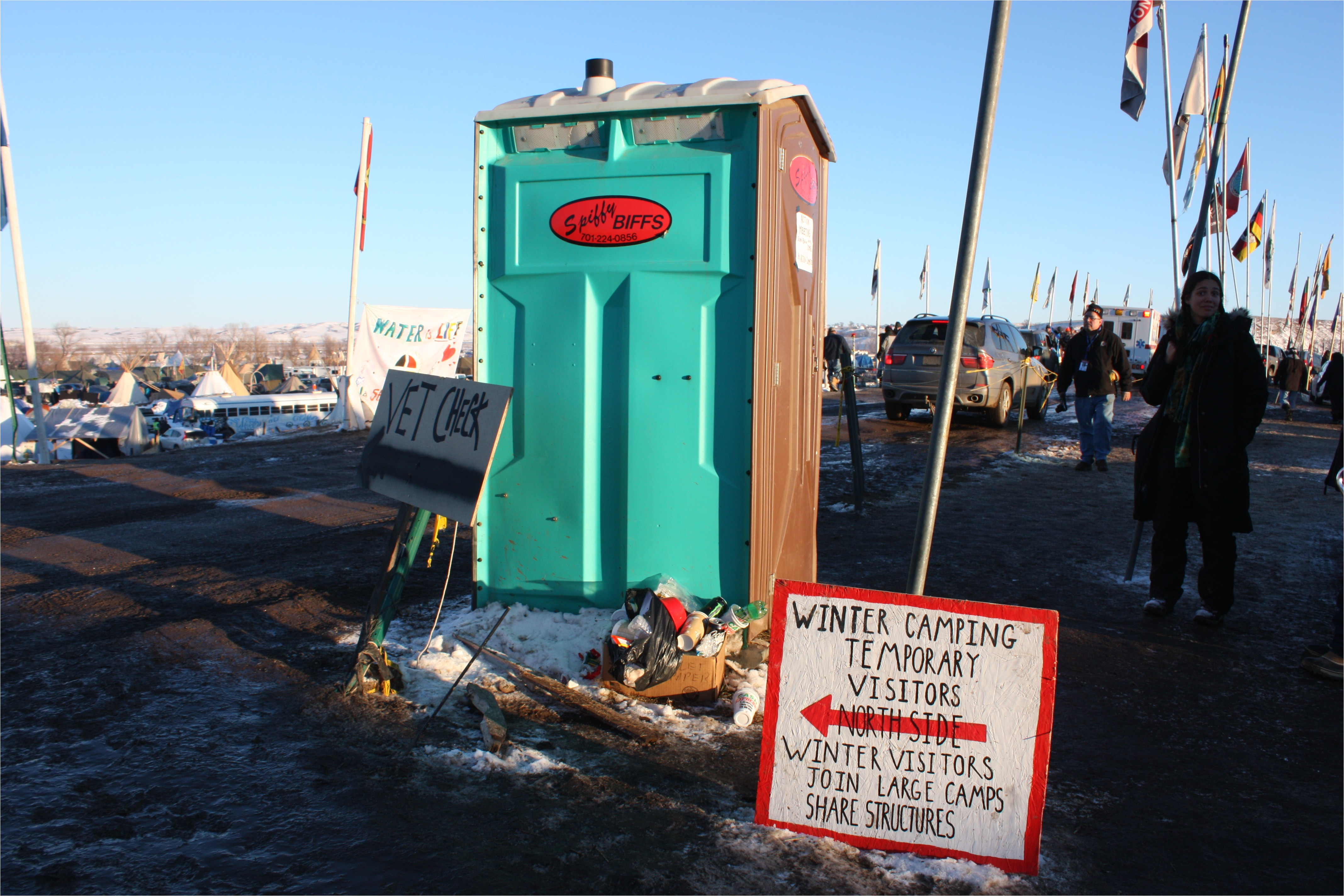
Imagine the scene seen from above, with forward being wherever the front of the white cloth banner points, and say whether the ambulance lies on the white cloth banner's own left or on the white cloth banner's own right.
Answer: on the white cloth banner's own left

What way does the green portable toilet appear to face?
to the viewer's right

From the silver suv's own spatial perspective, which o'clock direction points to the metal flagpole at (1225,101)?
The metal flagpole is roughly at 4 o'clock from the silver suv.

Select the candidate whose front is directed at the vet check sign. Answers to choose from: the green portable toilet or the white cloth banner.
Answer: the white cloth banner

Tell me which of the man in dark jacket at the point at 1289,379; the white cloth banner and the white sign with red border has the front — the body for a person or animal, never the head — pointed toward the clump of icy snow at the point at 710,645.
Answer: the white cloth banner

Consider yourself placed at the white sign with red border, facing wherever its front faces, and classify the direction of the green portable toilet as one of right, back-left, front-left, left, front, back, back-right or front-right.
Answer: back-right
